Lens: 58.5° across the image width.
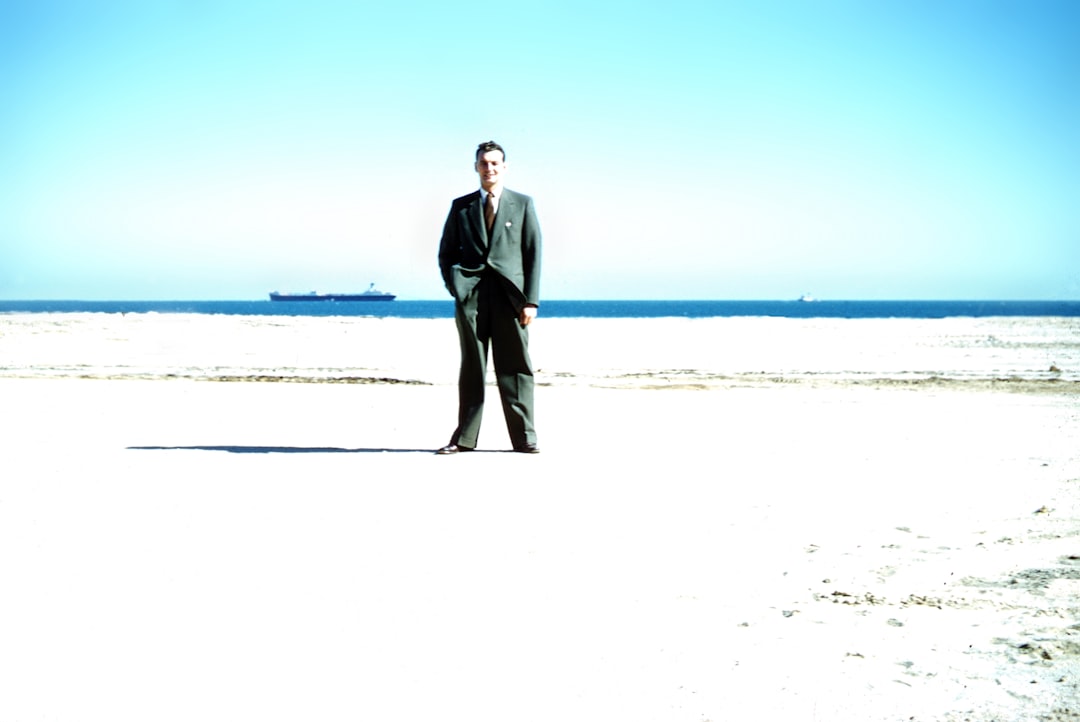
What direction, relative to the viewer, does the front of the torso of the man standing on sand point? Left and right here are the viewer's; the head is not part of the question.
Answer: facing the viewer

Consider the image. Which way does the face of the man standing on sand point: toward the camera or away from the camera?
toward the camera
